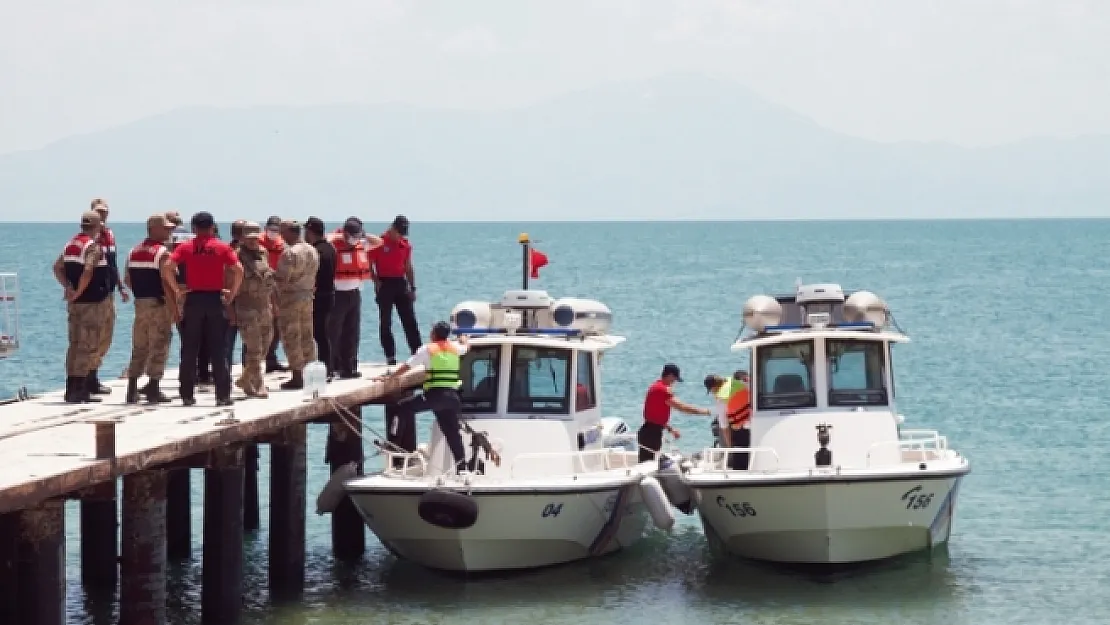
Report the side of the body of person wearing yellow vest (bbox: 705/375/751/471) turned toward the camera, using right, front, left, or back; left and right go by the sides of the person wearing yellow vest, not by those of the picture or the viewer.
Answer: left

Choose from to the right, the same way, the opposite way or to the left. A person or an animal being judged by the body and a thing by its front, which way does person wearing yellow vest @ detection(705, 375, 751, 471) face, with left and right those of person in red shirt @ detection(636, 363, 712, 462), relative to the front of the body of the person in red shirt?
the opposite way

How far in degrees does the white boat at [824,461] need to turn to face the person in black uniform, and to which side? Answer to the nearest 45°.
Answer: approximately 90° to its right

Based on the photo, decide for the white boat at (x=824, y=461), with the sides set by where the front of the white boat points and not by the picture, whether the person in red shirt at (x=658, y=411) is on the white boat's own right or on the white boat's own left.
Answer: on the white boat's own right

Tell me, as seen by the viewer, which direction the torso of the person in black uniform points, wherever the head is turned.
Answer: to the viewer's left

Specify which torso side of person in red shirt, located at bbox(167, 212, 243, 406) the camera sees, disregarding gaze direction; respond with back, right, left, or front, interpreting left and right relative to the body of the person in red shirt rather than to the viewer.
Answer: back

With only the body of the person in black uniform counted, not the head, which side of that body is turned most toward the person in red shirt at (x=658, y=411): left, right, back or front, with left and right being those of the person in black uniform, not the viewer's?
back

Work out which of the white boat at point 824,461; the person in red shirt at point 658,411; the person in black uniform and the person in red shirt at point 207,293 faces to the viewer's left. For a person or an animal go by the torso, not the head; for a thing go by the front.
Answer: the person in black uniform

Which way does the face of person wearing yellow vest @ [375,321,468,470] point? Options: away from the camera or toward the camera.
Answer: away from the camera

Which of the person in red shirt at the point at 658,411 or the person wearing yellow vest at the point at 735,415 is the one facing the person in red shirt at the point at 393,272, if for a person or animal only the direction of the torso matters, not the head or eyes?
the person wearing yellow vest

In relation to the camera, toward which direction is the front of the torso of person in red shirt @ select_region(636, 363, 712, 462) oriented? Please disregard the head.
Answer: to the viewer's right
